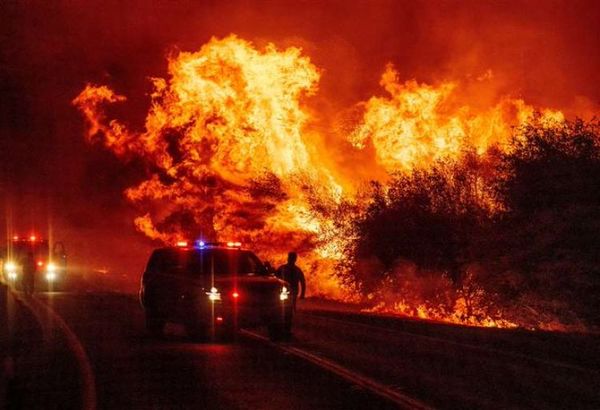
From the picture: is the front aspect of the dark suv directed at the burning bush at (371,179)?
no

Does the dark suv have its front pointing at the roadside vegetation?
no

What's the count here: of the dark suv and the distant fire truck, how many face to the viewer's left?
0

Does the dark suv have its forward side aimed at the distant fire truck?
no

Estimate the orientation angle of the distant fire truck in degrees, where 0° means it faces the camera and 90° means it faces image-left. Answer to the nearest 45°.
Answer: approximately 0°
